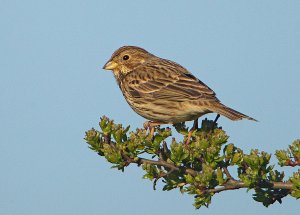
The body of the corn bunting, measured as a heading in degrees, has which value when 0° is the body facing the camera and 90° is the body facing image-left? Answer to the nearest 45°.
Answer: approximately 90°
